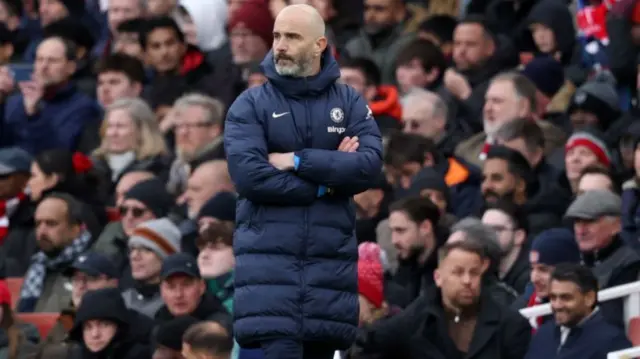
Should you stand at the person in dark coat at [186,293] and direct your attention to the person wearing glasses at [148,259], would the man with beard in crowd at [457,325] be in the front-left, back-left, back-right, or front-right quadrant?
back-right

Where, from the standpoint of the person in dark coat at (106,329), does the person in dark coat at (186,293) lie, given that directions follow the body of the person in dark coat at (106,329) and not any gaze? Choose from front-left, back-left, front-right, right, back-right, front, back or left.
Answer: back-left

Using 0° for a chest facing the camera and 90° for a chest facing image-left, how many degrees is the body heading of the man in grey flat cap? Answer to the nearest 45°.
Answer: approximately 45°

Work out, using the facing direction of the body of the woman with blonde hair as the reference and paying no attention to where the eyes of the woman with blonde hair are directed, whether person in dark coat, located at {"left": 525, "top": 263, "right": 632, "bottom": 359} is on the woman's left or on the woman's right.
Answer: on the woman's left

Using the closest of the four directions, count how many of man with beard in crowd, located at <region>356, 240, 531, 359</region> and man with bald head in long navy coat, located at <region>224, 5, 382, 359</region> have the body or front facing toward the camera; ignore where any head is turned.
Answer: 2

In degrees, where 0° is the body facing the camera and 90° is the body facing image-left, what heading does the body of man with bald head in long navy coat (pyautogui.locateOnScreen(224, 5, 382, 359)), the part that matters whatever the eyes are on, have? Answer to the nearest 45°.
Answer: approximately 0°

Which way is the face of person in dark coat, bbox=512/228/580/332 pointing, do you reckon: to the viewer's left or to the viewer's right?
to the viewer's left

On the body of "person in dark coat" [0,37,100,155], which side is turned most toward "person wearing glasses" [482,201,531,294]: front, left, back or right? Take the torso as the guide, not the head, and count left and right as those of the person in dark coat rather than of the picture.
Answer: left
